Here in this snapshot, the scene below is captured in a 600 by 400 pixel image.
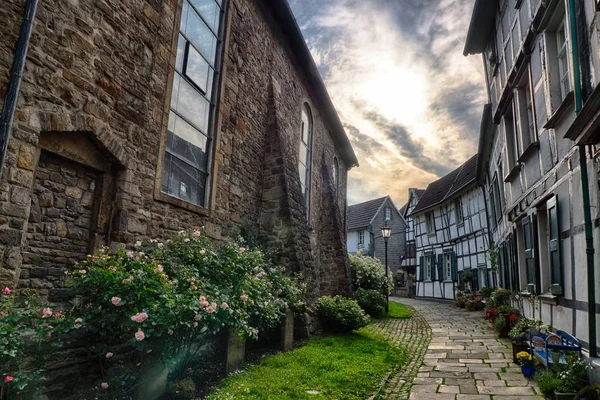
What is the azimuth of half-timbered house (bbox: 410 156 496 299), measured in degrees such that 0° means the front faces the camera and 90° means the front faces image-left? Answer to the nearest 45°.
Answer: approximately 45°

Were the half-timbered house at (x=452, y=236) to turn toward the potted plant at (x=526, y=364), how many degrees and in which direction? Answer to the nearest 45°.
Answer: approximately 45° to its left

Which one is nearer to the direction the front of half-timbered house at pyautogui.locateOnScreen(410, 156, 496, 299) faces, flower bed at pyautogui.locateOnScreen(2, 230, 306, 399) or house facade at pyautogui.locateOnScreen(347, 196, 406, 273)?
the flower bed

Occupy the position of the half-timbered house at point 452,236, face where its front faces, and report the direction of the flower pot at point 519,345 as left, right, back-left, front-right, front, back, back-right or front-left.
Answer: front-left

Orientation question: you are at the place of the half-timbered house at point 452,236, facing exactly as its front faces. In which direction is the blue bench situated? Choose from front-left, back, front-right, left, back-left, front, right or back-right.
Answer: front-left

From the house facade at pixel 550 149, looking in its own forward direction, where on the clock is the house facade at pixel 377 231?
the house facade at pixel 377 231 is roughly at 2 o'clock from the house facade at pixel 550 149.

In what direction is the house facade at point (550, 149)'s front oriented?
to the viewer's left

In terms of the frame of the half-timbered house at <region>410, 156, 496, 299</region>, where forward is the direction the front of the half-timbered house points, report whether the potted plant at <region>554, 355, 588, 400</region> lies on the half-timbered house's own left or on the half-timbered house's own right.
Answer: on the half-timbered house's own left
